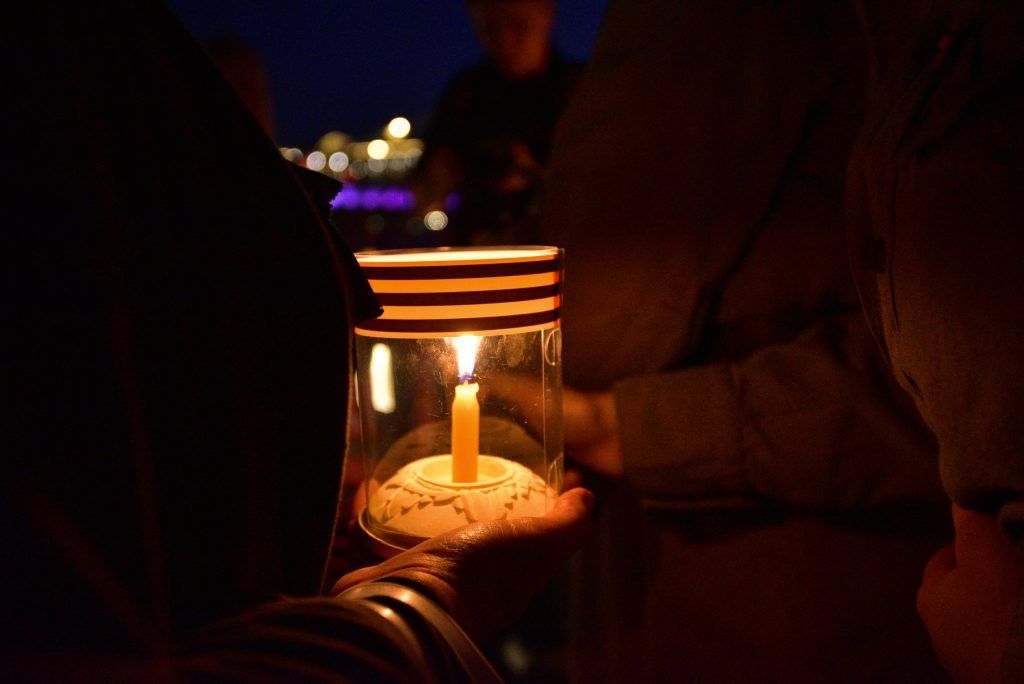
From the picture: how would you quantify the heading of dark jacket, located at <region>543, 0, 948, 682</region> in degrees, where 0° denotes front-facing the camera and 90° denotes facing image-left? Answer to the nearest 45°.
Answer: approximately 90°
